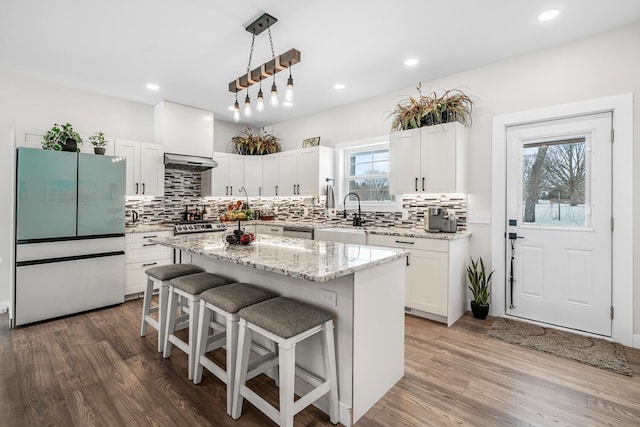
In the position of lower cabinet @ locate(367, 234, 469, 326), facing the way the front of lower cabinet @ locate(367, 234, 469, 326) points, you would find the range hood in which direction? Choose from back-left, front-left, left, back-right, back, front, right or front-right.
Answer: front-right

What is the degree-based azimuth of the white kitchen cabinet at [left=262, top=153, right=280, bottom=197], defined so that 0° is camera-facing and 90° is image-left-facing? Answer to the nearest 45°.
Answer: approximately 45°

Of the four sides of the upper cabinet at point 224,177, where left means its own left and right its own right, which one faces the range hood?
right

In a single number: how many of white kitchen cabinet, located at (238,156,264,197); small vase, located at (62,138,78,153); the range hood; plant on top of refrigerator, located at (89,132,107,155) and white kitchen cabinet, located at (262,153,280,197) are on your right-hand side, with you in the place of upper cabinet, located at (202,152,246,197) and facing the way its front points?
3

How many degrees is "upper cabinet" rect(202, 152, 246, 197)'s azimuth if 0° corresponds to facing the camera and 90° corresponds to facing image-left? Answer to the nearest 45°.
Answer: approximately 315°

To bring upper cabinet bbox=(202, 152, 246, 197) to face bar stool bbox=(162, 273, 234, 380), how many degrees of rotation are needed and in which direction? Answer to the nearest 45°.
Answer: approximately 45° to its right

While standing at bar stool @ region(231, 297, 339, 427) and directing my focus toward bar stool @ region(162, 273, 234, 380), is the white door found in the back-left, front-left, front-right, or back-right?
back-right

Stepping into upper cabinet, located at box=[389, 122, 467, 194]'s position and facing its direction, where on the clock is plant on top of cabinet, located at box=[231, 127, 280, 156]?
The plant on top of cabinet is roughly at 2 o'clock from the upper cabinet.

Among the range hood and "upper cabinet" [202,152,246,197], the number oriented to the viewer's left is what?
0

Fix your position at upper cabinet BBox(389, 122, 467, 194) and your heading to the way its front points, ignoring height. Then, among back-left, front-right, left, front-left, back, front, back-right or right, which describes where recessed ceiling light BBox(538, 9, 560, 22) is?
left
